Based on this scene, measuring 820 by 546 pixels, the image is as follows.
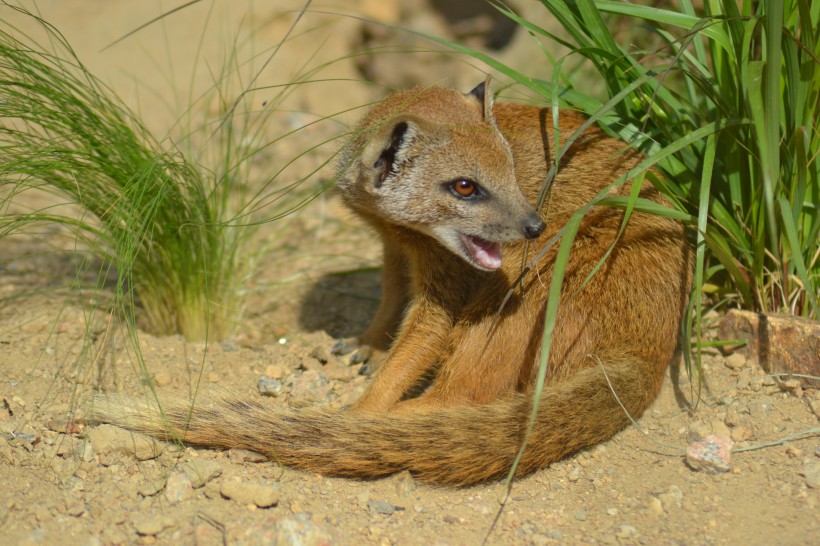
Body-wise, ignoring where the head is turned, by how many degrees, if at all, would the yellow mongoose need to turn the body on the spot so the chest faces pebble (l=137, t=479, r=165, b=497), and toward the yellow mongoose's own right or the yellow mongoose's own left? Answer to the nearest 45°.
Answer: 0° — it already faces it

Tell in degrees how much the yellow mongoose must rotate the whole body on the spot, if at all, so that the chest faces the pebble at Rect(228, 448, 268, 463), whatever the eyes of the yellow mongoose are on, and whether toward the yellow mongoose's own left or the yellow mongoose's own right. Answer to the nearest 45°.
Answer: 0° — it already faces it

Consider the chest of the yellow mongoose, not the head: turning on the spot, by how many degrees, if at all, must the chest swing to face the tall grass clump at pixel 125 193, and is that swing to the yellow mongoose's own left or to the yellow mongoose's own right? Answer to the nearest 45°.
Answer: approximately 45° to the yellow mongoose's own right

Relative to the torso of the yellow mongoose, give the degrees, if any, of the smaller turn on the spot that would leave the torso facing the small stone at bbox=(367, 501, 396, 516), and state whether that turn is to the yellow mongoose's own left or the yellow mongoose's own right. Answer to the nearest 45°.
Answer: approximately 45° to the yellow mongoose's own left

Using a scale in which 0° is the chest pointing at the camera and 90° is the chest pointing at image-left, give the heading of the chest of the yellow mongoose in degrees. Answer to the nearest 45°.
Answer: approximately 90°
